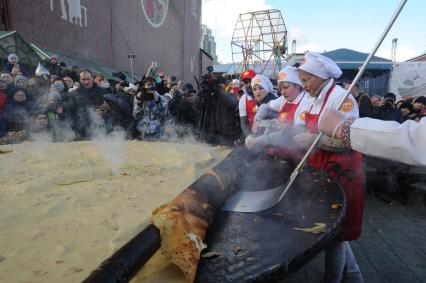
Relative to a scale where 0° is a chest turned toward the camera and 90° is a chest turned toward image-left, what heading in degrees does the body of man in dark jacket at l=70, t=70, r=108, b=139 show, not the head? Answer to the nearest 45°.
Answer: approximately 315°

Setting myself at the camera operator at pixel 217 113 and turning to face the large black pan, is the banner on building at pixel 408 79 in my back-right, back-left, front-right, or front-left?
back-left

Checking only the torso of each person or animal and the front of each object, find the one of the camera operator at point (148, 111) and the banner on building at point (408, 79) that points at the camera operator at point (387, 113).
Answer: the banner on building

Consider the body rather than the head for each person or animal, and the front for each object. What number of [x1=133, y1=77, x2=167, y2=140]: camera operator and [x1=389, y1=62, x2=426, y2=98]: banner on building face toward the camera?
2

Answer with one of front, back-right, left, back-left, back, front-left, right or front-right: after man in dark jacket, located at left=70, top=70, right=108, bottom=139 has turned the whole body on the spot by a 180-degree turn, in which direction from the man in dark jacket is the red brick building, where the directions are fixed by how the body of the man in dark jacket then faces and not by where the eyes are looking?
front-right

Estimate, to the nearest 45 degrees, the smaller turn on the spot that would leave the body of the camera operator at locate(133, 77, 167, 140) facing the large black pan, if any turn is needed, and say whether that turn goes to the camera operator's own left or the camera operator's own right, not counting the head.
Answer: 0° — they already face it

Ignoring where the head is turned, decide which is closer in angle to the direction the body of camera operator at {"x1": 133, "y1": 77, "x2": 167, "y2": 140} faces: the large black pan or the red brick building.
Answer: the large black pan

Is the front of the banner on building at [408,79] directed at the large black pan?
yes

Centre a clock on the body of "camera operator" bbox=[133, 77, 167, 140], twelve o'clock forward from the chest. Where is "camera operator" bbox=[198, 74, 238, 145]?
"camera operator" bbox=[198, 74, 238, 145] is roughly at 9 o'clock from "camera operator" bbox=[133, 77, 167, 140].
